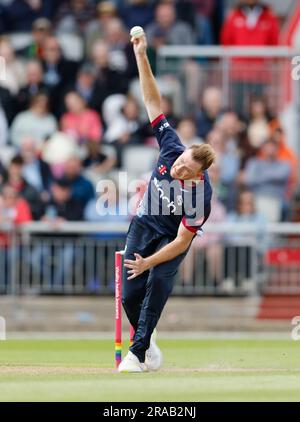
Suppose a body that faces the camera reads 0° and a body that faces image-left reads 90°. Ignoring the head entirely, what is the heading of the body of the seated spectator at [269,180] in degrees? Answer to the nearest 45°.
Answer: approximately 0°

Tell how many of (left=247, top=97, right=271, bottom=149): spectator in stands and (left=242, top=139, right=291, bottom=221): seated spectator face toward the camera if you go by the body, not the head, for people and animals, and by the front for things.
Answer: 2

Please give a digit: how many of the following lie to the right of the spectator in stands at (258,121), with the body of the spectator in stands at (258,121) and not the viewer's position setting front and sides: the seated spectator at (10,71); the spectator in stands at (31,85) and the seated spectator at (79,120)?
3

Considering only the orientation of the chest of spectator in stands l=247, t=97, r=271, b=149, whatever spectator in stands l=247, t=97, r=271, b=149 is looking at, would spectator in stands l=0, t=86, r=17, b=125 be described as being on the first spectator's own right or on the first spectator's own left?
on the first spectator's own right

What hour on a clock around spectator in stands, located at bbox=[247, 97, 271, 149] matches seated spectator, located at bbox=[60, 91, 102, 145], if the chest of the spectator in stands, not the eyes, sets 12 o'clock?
The seated spectator is roughly at 3 o'clock from the spectator in stands.

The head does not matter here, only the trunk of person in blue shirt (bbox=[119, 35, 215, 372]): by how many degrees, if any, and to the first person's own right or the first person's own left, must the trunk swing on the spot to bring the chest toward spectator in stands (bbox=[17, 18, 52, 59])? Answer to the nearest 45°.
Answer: approximately 135° to the first person's own right

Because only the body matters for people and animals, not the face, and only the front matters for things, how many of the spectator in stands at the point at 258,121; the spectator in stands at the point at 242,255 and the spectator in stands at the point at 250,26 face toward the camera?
3
